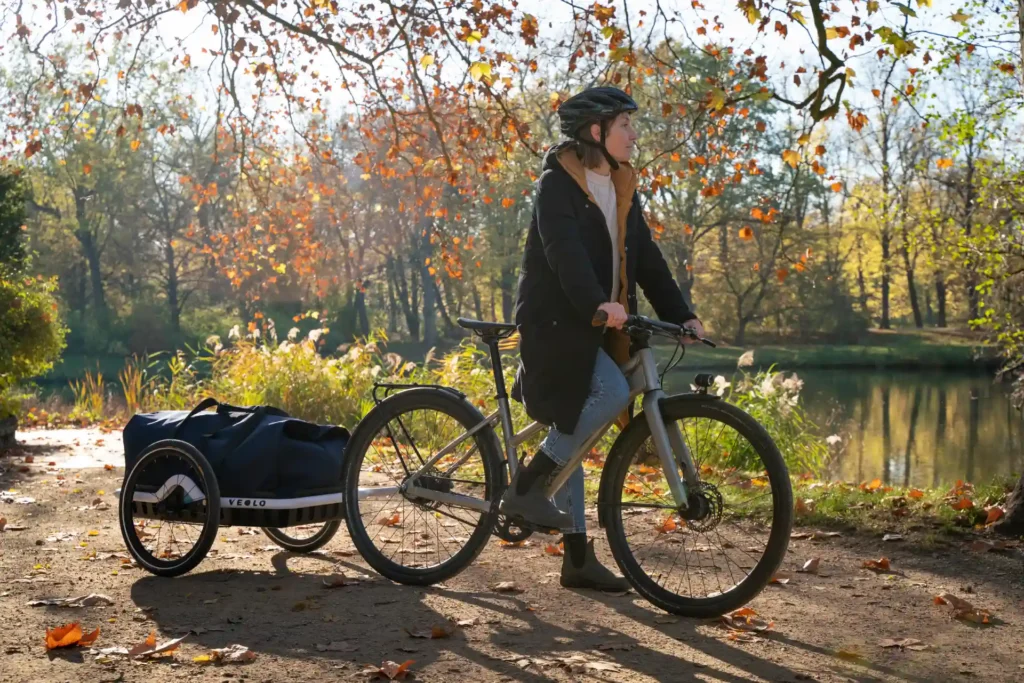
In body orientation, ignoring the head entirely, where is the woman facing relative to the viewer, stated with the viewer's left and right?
facing the viewer and to the right of the viewer

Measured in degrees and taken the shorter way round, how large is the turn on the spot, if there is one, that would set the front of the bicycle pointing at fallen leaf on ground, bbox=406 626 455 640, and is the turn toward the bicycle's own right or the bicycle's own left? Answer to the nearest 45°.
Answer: approximately 90° to the bicycle's own right

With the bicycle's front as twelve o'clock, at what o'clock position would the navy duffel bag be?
The navy duffel bag is roughly at 5 o'clock from the bicycle.

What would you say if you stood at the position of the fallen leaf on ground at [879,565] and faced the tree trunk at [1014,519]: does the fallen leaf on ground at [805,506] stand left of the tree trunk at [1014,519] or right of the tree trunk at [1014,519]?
left

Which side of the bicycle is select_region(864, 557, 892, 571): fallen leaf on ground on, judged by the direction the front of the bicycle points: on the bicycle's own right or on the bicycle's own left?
on the bicycle's own left

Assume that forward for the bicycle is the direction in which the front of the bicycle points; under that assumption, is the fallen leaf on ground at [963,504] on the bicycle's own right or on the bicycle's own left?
on the bicycle's own left

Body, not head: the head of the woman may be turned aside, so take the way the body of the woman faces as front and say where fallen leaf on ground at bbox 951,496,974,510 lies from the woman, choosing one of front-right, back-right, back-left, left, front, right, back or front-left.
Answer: left

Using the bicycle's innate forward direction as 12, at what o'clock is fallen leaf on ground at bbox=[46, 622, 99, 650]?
The fallen leaf on ground is roughly at 4 o'clock from the bicycle.

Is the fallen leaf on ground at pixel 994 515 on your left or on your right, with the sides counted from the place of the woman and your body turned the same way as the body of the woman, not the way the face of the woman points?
on your left

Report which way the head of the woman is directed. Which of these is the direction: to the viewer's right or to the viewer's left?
to the viewer's right

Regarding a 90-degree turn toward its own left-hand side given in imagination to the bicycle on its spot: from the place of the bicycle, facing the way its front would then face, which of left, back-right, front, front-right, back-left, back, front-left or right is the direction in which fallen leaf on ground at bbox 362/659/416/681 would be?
back

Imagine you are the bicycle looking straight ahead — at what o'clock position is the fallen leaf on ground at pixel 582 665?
The fallen leaf on ground is roughly at 2 o'clock from the bicycle.

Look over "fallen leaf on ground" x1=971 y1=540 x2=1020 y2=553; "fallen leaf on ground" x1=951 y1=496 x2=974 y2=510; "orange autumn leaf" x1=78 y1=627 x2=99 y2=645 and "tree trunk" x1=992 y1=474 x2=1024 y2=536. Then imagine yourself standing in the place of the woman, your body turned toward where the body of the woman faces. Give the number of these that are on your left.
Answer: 3

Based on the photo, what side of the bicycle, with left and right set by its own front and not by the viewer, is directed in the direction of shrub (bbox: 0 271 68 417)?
back
